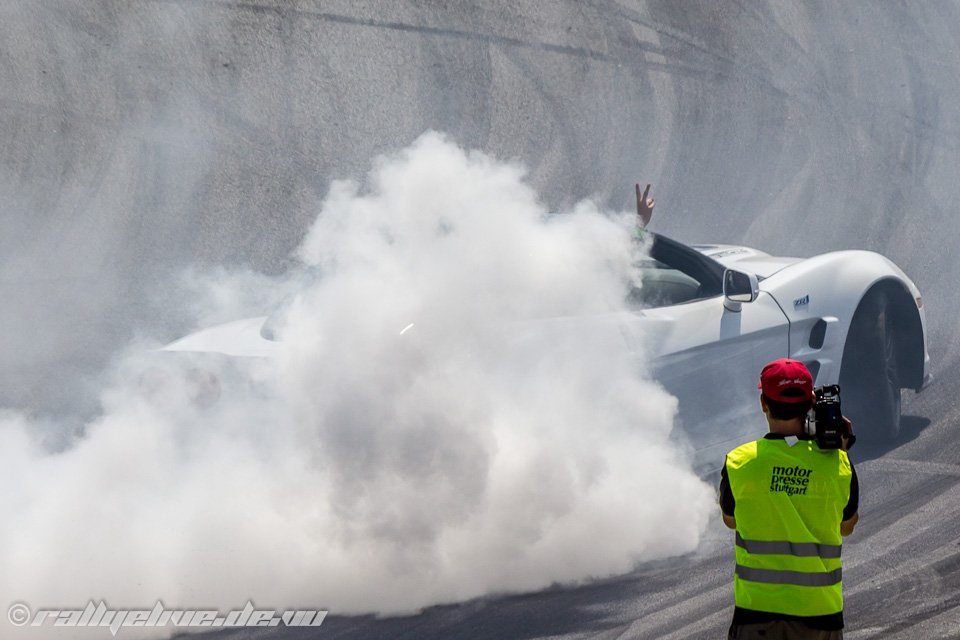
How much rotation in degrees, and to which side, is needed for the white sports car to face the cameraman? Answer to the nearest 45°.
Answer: approximately 135° to its right

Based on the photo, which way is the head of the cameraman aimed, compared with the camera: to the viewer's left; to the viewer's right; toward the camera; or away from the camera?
away from the camera

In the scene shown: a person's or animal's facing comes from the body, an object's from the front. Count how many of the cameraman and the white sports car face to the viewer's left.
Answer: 0

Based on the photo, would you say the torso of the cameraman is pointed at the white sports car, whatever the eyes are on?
yes

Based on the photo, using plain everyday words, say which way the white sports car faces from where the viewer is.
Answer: facing away from the viewer and to the right of the viewer

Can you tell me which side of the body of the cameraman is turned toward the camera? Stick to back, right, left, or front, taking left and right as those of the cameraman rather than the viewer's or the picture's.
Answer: back
